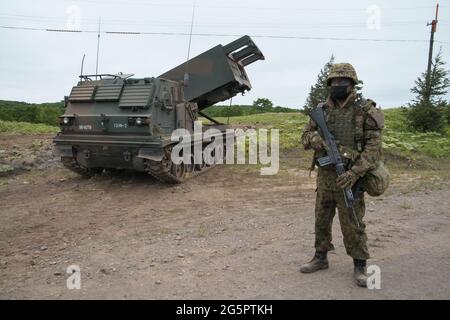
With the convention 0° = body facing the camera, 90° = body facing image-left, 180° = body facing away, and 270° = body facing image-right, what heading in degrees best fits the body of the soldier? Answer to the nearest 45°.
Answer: approximately 45°

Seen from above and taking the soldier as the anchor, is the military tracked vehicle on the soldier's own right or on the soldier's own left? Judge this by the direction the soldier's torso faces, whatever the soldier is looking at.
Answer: on the soldier's own right

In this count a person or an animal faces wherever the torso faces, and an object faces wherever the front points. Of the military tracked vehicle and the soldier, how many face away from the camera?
0

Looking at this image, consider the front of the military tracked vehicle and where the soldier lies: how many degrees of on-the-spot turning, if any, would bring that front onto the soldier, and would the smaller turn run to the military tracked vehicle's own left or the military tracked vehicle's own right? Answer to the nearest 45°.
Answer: approximately 90° to the military tracked vehicle's own left

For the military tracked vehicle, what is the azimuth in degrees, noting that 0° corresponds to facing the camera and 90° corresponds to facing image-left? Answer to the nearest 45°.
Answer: approximately 45°
